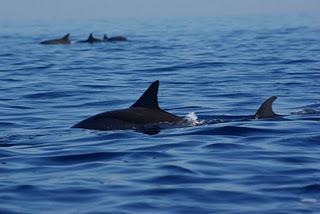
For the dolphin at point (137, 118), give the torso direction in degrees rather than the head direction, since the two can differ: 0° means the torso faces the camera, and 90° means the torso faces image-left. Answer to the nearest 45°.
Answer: approximately 90°
